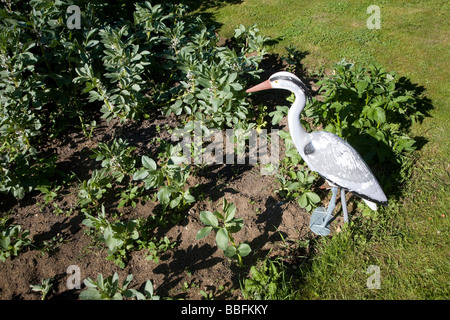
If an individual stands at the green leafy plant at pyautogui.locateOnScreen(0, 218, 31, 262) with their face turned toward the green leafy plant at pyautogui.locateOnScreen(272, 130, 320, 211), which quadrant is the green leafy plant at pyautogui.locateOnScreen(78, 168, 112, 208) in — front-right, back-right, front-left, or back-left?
front-left

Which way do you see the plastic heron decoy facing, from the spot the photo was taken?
facing to the left of the viewer

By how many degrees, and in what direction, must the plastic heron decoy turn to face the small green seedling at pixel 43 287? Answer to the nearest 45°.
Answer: approximately 45° to its left

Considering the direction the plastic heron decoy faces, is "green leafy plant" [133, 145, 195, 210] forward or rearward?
forward

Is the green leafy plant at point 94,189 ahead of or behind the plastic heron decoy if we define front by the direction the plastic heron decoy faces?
ahead

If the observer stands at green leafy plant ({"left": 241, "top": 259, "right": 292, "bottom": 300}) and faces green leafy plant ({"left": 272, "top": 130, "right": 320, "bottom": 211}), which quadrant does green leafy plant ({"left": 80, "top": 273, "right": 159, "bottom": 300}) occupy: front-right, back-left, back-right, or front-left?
back-left

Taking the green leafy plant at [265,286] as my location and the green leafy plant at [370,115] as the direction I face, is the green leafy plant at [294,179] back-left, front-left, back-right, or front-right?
front-left

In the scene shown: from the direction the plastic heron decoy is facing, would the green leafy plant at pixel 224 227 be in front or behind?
in front
